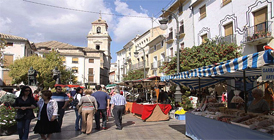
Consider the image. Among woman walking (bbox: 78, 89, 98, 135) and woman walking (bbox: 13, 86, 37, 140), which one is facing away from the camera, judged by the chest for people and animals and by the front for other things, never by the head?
woman walking (bbox: 78, 89, 98, 135)

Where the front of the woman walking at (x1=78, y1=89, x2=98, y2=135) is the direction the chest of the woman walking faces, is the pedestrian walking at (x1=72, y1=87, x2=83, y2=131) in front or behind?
in front

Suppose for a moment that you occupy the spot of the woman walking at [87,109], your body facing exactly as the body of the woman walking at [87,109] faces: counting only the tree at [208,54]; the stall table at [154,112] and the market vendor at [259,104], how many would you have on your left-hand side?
0

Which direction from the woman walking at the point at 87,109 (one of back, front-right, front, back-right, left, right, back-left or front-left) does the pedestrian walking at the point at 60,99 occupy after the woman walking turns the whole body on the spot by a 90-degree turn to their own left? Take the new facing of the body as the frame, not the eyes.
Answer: front

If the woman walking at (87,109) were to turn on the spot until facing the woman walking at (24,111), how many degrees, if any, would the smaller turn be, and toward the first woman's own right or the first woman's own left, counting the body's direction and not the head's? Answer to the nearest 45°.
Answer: approximately 135° to the first woman's own left

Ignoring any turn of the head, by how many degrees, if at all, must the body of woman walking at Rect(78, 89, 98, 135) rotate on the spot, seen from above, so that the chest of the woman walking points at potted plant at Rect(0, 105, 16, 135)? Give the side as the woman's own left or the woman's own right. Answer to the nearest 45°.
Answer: approximately 90° to the woman's own left

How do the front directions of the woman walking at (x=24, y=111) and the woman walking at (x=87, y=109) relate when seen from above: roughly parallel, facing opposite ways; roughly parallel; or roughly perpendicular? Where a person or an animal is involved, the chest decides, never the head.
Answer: roughly parallel, facing opposite ways

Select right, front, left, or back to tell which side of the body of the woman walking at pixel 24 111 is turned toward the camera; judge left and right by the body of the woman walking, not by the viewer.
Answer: front

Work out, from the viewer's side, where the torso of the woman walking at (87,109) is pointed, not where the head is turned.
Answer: away from the camera

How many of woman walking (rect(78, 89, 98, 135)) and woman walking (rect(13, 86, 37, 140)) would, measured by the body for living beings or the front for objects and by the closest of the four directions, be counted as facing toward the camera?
1

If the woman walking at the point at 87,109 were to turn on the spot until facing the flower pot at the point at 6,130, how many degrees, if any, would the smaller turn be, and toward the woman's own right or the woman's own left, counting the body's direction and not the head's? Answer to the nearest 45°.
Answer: approximately 90° to the woman's own left

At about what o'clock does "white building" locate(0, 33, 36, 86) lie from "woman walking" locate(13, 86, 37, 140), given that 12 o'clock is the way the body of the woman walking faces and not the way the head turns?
The white building is roughly at 6 o'clock from the woman walking.
